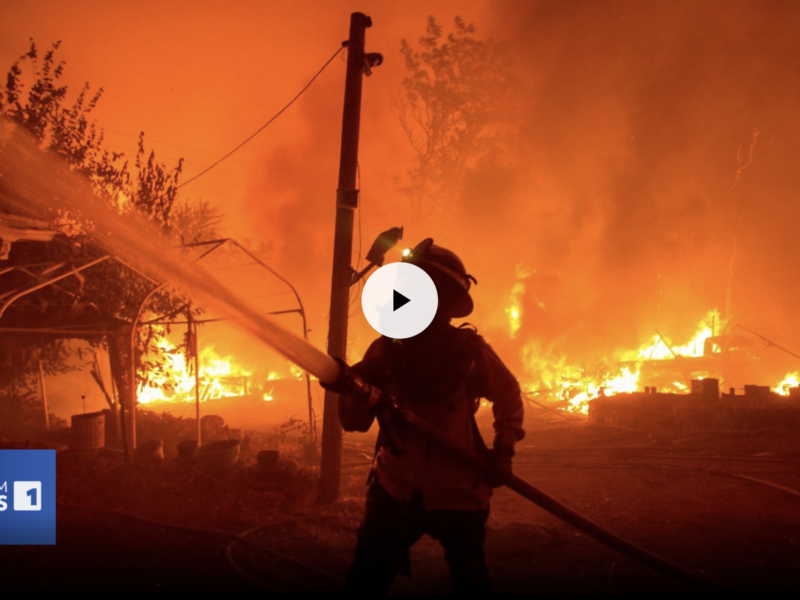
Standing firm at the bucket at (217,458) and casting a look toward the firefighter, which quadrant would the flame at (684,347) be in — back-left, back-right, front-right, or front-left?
back-left

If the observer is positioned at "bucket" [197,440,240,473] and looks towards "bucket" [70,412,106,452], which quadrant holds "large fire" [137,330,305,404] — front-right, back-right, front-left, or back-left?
front-right

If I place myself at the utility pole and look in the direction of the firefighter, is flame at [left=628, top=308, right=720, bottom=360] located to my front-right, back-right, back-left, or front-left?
back-left

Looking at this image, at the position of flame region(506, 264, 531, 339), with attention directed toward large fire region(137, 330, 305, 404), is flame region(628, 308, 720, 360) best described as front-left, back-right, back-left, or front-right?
back-left

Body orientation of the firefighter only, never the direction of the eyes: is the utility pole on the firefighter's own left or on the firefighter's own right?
on the firefighter's own right
